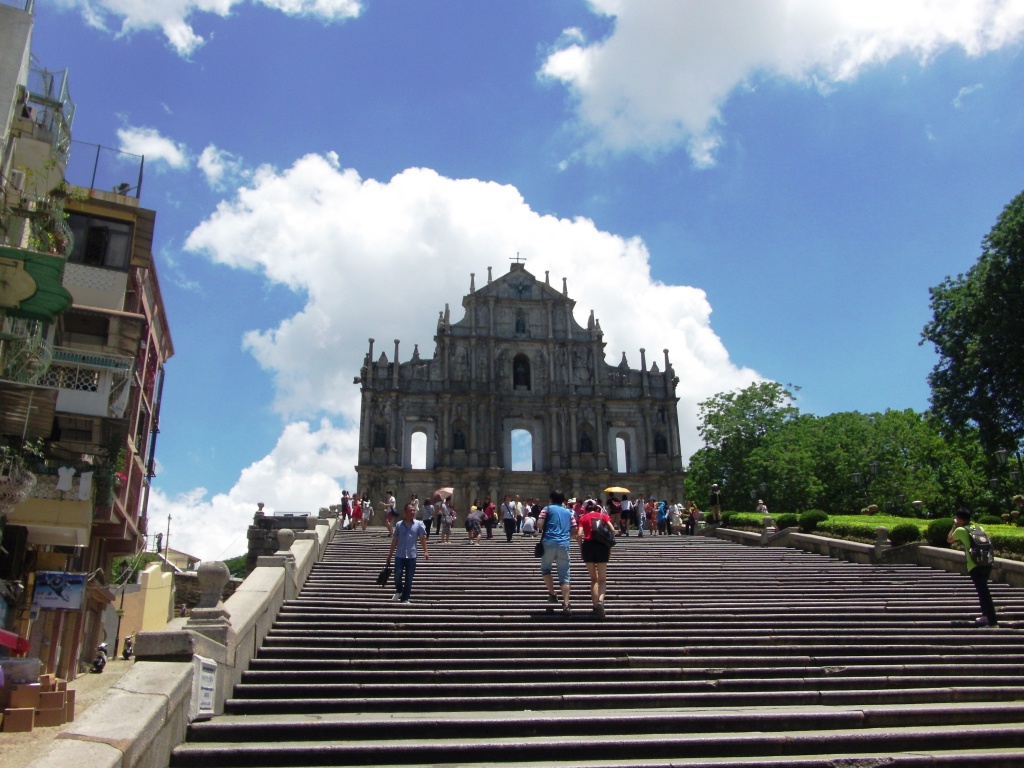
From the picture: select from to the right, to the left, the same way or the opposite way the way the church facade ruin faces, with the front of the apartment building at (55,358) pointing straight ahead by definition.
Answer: to the right

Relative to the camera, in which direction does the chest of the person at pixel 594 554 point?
away from the camera

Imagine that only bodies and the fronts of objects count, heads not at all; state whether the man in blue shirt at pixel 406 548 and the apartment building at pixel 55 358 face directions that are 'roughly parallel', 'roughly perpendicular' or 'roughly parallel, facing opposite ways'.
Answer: roughly perpendicular

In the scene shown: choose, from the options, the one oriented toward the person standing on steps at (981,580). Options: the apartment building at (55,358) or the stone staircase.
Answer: the apartment building

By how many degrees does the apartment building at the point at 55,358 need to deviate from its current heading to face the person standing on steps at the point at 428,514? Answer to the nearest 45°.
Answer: approximately 45° to its left

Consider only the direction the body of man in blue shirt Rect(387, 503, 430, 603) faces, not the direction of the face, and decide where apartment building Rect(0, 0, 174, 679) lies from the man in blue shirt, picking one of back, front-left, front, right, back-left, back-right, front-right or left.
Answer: back-right

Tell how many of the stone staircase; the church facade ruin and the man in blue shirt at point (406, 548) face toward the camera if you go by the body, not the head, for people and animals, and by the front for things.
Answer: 3

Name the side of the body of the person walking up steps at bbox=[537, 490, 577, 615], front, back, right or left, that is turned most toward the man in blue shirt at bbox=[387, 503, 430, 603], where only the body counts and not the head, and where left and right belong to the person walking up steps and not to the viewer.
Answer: left

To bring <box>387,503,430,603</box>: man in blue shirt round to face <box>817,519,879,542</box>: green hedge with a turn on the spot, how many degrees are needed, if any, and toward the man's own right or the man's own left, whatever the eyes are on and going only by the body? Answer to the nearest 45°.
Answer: approximately 135° to the man's own left

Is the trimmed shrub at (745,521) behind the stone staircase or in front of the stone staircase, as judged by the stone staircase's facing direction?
behind

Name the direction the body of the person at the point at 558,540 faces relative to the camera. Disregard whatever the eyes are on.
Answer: away from the camera

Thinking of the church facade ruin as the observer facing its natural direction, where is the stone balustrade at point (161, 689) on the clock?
The stone balustrade is roughly at 12 o'clock from the church facade ruin.

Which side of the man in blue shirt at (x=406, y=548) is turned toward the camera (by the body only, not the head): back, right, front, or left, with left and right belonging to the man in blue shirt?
front

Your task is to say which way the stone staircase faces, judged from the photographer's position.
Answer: facing the viewer

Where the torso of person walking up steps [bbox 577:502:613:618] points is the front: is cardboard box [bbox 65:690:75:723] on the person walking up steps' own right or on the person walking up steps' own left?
on the person walking up steps' own left
